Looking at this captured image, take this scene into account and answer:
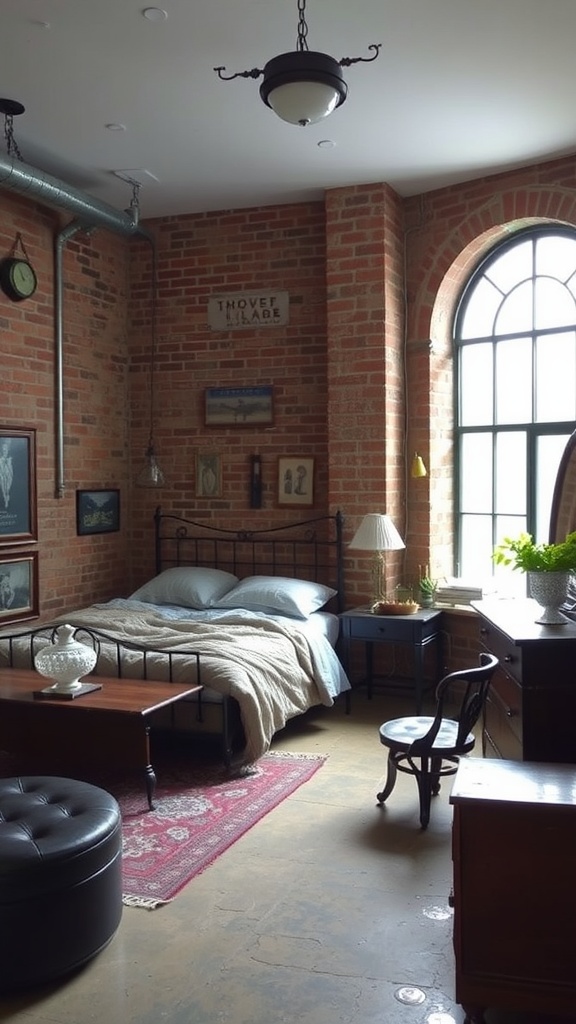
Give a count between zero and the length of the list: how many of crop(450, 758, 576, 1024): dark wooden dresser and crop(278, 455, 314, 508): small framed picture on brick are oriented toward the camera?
1

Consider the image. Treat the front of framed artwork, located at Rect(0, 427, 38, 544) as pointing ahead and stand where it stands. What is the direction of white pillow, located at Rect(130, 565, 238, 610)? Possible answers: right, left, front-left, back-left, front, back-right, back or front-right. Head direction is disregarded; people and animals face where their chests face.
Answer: front-left

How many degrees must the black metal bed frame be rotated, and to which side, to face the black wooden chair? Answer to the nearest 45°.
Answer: approximately 45° to its left

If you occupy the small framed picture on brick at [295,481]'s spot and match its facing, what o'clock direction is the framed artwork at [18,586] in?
The framed artwork is roughly at 2 o'clock from the small framed picture on brick.

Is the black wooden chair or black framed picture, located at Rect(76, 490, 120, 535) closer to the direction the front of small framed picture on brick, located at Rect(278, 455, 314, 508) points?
the black wooden chair

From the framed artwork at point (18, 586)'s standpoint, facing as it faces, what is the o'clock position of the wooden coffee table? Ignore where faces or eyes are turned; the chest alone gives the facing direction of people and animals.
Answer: The wooden coffee table is roughly at 1 o'clock from the framed artwork.

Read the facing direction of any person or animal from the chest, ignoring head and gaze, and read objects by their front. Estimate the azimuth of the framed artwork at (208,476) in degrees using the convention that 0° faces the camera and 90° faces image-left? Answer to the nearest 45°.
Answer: approximately 0°

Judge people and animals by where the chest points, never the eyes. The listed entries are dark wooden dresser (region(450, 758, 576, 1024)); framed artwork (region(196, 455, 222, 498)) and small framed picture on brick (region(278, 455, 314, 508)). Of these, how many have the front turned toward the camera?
2
